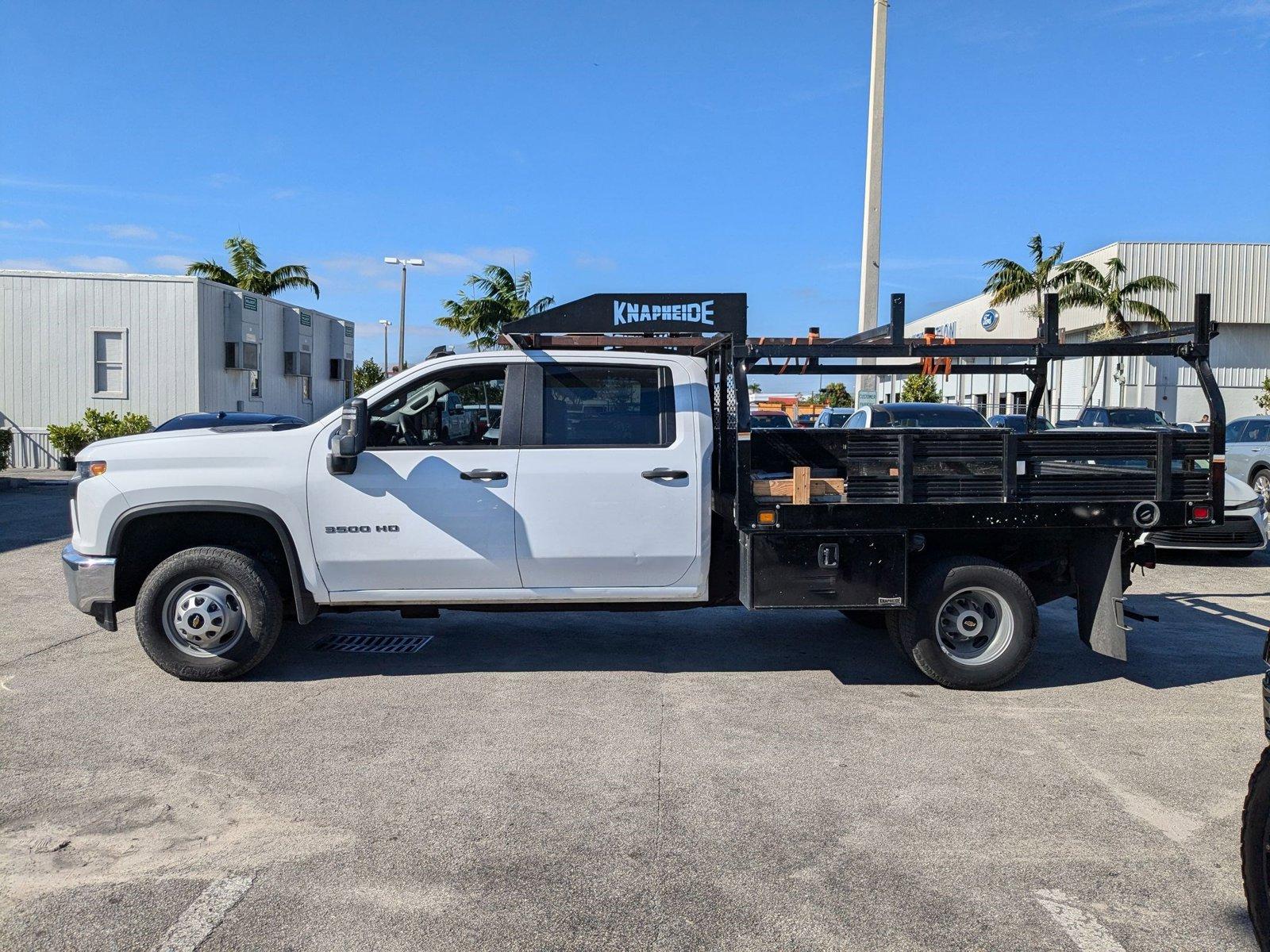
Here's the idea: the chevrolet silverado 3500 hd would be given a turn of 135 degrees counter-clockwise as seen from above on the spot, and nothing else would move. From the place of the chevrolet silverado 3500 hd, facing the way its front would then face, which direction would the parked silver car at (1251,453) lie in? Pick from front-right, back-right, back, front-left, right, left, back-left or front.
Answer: left

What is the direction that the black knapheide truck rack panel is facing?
toward the camera

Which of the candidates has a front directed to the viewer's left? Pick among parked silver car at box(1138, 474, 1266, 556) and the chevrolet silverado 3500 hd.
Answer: the chevrolet silverado 3500 hd

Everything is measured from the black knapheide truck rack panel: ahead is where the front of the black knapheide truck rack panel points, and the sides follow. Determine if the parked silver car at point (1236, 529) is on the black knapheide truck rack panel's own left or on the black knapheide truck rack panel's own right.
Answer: on the black knapheide truck rack panel's own left

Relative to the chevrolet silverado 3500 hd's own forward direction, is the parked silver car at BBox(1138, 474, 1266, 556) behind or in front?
behind

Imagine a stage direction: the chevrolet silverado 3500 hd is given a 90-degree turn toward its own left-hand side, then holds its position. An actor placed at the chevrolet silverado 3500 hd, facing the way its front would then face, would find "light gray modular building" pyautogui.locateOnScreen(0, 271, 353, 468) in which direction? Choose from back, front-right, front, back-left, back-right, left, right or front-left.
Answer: back-right

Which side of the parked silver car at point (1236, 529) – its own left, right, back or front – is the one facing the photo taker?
front

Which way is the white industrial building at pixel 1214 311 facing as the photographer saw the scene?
facing the viewer and to the left of the viewer

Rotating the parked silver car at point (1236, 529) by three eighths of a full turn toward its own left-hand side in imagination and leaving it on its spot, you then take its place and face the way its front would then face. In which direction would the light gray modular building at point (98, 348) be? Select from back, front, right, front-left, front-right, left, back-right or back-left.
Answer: back-left

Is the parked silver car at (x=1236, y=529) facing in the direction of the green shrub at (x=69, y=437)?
no

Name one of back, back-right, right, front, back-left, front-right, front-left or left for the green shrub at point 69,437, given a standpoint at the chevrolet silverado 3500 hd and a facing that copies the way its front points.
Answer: front-right

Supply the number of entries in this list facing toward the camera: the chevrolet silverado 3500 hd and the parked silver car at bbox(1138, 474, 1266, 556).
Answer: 1

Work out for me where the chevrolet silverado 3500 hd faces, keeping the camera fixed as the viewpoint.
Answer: facing to the left of the viewer

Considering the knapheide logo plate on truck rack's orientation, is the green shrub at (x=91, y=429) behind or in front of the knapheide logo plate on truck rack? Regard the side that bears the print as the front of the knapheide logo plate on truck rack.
behind

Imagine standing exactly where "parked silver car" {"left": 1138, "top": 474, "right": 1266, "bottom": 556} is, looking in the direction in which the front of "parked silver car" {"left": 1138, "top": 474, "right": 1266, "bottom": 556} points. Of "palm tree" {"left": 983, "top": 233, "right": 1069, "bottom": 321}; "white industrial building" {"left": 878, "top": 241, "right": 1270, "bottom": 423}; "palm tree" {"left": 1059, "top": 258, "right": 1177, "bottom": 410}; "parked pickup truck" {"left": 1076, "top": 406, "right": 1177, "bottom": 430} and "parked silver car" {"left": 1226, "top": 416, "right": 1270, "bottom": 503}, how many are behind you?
5
